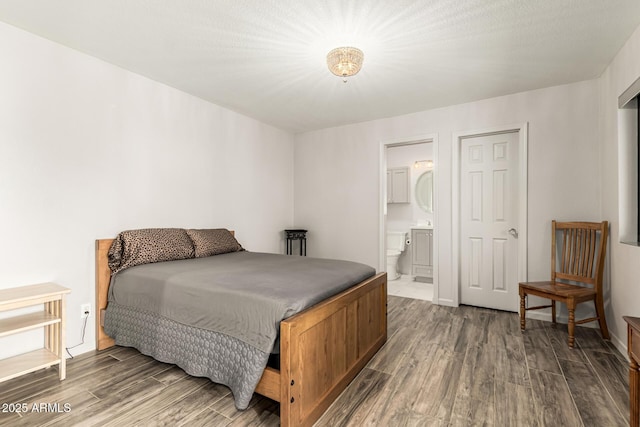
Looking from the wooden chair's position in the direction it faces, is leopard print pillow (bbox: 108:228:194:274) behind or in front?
in front

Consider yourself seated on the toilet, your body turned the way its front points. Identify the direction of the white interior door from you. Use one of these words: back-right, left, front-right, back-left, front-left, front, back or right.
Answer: front-left

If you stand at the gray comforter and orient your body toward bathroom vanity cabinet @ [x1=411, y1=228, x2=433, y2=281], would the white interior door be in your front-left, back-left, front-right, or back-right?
front-right

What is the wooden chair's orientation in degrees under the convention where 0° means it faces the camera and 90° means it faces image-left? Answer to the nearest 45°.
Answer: approximately 45°

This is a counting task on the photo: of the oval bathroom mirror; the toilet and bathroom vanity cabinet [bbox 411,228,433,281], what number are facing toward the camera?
3

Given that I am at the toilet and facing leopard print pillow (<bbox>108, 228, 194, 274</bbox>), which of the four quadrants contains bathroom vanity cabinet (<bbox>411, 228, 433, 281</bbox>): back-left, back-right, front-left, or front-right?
back-left

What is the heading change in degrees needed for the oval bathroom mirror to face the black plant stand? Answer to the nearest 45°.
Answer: approximately 45° to its right

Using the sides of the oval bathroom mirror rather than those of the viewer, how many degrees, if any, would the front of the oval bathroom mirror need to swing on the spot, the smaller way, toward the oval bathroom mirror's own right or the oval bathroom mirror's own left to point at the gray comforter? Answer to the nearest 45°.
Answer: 0° — it already faces it

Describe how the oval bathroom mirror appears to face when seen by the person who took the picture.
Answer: facing the viewer

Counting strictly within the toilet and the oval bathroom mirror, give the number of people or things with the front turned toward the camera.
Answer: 2

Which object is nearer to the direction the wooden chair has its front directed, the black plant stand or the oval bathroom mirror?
the black plant stand

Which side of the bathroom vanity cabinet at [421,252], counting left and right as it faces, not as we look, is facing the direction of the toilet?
right
